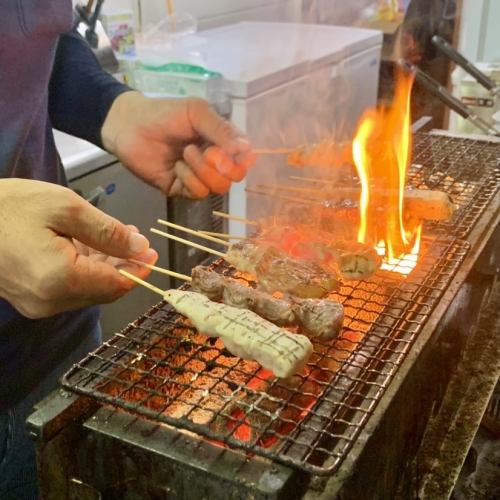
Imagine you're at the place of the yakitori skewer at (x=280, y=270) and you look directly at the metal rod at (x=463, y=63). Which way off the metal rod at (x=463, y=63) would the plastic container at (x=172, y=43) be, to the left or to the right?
left

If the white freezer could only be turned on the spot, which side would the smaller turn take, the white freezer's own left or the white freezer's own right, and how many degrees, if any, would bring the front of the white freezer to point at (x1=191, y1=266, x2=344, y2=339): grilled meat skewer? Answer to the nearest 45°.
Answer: approximately 45° to the white freezer's own right

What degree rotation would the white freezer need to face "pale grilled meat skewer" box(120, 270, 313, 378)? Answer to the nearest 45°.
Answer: approximately 45° to its right

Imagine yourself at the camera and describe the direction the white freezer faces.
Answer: facing the viewer and to the right of the viewer

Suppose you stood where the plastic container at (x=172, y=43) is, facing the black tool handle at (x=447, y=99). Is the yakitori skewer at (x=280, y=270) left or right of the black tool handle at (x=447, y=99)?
right

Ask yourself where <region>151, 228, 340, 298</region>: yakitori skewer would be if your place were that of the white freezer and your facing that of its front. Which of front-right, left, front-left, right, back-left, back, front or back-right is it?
front-right

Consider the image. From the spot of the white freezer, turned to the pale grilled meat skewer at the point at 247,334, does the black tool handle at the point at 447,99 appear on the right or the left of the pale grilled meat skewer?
left
